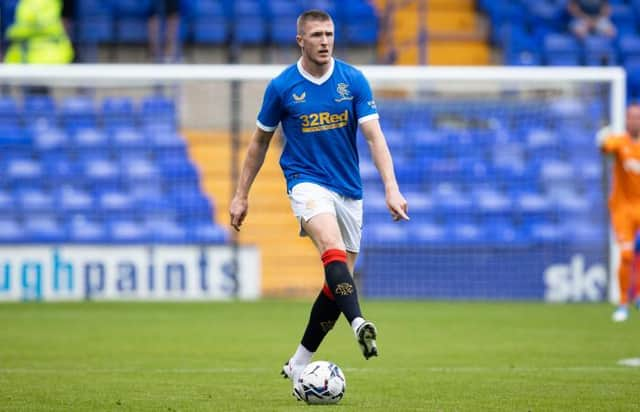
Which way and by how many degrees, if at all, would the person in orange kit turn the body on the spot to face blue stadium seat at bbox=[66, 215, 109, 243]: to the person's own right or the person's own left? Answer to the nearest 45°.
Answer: approximately 90° to the person's own right

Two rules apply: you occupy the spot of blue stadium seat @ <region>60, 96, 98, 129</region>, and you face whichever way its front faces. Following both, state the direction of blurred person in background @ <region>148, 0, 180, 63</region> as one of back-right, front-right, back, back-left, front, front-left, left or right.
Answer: back-left

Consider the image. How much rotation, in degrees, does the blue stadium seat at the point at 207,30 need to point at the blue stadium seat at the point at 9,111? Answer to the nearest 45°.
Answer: approximately 45° to its right

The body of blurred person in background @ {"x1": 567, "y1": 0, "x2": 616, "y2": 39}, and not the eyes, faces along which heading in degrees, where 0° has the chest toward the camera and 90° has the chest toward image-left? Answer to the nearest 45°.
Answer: approximately 0°

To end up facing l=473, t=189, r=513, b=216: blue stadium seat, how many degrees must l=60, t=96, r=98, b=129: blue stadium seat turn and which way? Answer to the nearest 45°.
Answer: approximately 90° to its left

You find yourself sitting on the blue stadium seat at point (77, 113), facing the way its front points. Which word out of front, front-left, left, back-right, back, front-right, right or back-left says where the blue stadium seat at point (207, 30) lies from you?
back-left

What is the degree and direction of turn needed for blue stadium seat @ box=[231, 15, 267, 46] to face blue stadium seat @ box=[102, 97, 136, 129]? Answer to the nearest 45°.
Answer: approximately 45° to its right

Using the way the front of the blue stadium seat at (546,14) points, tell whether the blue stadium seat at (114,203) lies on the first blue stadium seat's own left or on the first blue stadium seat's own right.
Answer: on the first blue stadium seat's own right
